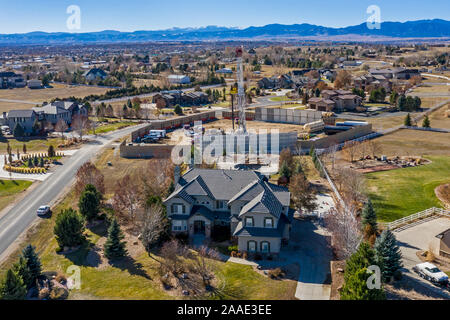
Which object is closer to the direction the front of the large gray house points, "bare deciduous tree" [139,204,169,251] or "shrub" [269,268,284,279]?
the shrub

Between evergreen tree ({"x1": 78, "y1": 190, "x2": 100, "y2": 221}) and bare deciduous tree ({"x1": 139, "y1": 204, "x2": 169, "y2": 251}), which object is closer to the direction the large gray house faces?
the bare deciduous tree

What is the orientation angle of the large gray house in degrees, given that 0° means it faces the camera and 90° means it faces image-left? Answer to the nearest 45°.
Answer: approximately 0°

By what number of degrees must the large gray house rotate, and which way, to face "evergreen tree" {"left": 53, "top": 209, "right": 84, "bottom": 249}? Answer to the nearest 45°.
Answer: approximately 90° to its right

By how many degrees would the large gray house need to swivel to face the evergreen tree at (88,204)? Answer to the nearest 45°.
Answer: approximately 90° to its right

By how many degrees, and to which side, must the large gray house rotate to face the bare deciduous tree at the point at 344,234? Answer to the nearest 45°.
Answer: approximately 45° to its left

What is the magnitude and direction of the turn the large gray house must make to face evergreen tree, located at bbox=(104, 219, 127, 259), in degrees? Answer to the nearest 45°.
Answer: approximately 45° to its right

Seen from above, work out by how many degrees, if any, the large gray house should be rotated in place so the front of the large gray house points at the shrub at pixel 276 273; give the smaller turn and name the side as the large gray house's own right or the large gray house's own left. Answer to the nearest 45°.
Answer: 0° — it already faces it

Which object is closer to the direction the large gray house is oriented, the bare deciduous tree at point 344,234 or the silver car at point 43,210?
the bare deciduous tree

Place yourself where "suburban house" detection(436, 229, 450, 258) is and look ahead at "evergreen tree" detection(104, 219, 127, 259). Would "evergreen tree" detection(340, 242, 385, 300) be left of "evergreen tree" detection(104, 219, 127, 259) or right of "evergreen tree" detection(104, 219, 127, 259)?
left

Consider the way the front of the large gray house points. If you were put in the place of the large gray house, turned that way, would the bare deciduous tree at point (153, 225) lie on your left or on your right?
on your right
